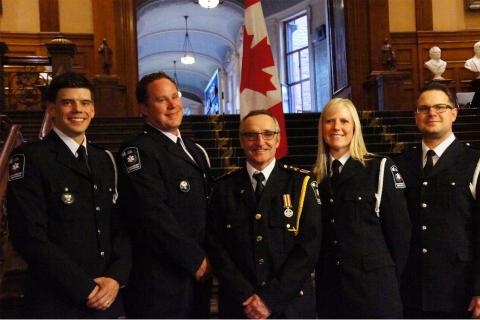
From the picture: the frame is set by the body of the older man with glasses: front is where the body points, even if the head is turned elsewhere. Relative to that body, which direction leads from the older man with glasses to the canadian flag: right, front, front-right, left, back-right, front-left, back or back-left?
back

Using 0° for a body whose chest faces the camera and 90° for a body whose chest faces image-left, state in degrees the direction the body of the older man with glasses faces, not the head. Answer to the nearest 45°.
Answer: approximately 0°

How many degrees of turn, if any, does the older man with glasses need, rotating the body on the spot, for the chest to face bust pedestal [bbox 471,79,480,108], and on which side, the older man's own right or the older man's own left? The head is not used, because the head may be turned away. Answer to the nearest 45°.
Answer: approximately 135° to the older man's own left

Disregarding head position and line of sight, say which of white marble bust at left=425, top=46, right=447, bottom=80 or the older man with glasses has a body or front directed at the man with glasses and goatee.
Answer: the white marble bust

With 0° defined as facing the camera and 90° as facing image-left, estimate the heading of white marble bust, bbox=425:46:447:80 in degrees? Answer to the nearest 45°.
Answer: approximately 0°

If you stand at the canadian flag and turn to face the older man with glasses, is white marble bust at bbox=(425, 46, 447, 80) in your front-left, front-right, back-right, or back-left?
back-left

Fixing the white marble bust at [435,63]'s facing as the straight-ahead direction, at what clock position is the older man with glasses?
The older man with glasses is roughly at 12 o'clock from the white marble bust.

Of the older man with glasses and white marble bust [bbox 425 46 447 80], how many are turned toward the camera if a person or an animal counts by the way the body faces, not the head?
2
